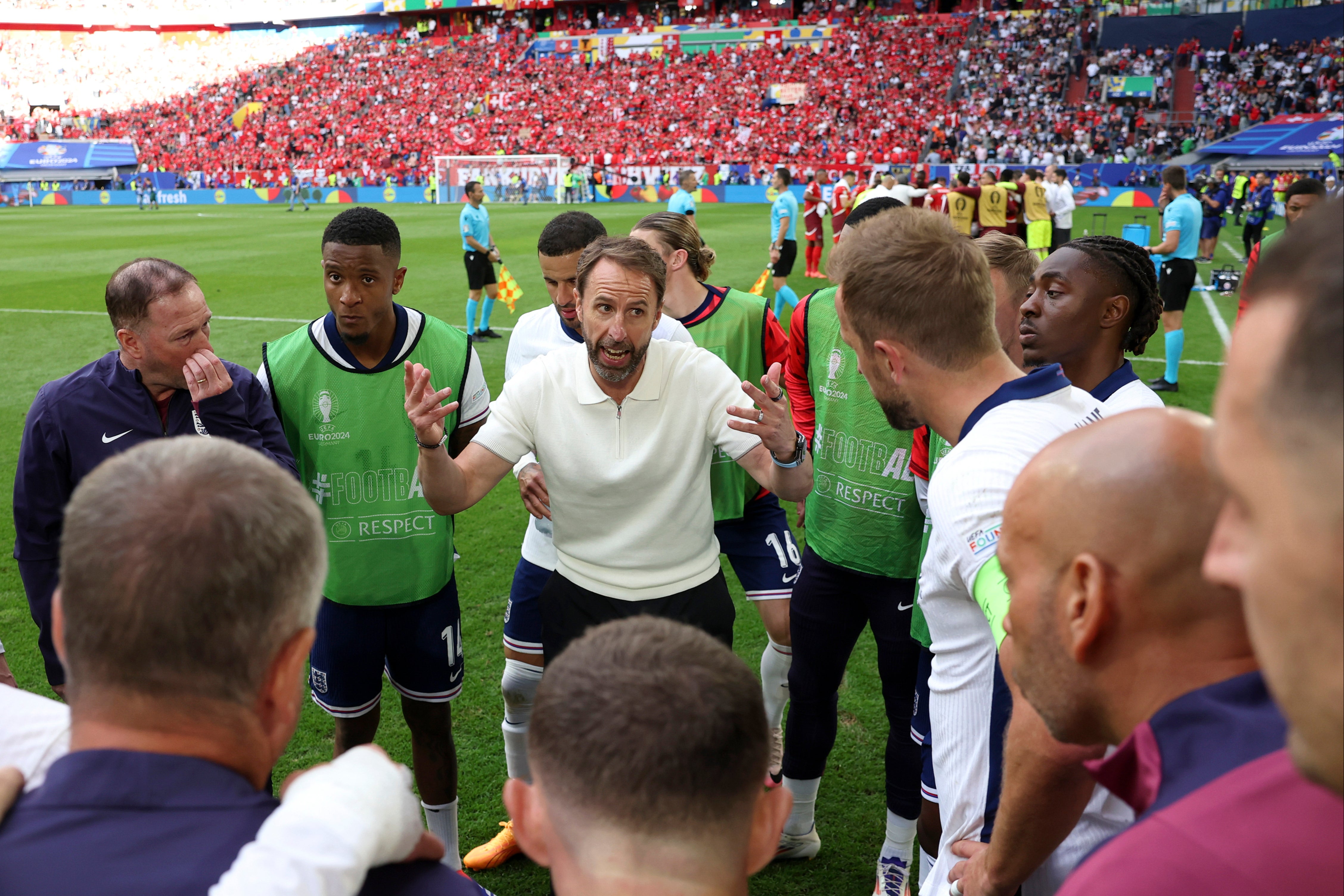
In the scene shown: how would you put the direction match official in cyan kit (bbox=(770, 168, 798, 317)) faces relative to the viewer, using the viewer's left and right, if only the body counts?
facing to the left of the viewer

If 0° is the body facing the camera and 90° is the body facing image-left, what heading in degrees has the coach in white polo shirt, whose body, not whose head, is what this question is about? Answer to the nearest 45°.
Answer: approximately 0°

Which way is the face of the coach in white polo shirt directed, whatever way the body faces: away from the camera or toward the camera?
toward the camera

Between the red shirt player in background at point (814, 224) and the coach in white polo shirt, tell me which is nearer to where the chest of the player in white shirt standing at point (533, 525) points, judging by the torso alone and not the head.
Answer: the coach in white polo shirt

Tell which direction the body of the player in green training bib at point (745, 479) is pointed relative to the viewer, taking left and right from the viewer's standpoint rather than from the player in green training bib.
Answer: facing the viewer and to the left of the viewer

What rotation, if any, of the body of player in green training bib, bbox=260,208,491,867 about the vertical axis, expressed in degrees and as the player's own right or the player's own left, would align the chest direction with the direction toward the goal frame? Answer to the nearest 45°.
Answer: approximately 180°

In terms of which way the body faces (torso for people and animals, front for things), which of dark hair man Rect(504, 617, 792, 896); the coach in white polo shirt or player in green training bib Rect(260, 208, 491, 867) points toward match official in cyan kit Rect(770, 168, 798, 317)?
the dark hair man

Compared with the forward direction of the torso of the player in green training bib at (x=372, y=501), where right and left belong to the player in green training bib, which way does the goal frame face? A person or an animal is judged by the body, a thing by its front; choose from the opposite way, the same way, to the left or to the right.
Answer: the same way

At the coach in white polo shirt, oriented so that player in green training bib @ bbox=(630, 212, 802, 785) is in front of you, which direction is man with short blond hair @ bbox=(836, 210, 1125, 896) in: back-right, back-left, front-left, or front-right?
back-right

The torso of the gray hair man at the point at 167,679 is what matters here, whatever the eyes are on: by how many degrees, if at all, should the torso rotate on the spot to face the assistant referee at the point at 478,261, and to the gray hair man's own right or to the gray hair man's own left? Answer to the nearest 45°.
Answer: approximately 45° to the gray hair man's own left

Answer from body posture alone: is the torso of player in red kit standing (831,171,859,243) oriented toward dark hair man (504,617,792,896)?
no

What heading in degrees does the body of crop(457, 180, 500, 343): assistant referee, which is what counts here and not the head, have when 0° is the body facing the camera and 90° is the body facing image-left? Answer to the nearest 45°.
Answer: approximately 315°

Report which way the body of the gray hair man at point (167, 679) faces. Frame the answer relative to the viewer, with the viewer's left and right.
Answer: facing away from the viewer and to the right of the viewer

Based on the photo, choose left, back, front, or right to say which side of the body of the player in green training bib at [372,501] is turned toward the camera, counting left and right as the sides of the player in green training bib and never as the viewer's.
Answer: front
